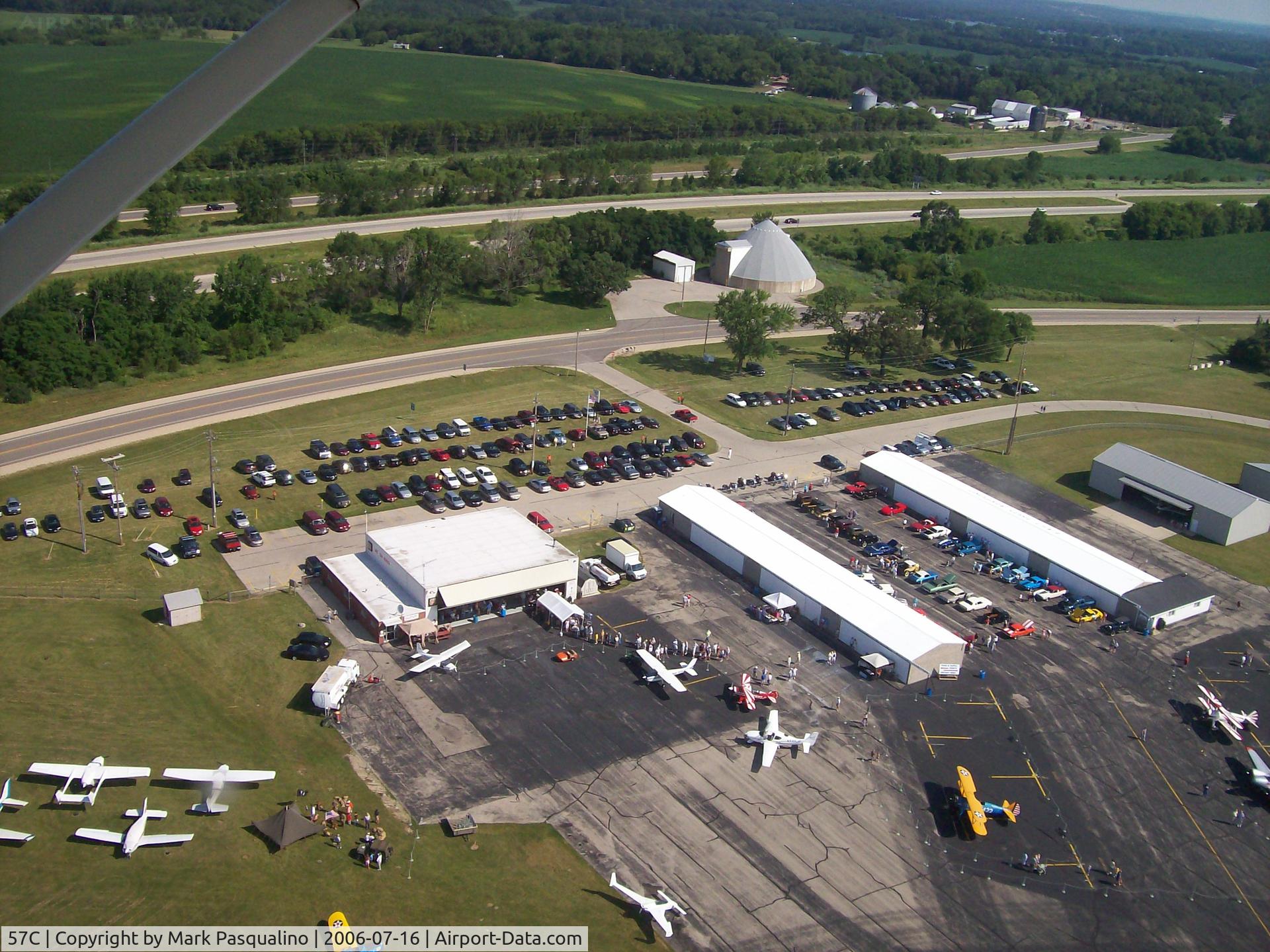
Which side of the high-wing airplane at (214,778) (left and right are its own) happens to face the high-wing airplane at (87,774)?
left

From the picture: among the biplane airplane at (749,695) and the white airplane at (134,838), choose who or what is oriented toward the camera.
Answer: the white airplane

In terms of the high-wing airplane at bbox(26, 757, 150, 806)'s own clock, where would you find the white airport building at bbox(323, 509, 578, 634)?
The white airport building is roughly at 2 o'clock from the high-wing airplane.

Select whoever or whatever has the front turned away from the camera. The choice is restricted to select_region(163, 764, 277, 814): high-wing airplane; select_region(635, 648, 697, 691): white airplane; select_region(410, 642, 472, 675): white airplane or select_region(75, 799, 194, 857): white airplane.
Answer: the high-wing airplane

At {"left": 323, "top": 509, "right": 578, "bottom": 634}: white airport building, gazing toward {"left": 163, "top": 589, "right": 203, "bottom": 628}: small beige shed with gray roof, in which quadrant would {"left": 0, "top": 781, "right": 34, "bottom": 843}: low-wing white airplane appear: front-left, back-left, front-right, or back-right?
front-left

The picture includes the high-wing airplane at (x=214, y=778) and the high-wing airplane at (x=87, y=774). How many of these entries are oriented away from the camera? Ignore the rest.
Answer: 2

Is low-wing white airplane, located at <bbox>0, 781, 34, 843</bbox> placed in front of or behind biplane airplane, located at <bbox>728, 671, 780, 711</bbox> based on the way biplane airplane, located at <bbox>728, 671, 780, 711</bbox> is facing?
in front

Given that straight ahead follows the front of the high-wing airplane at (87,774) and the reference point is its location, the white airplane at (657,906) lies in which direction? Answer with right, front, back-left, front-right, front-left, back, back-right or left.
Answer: back-right

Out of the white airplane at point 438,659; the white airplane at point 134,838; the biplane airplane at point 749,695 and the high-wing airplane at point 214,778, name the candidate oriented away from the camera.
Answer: the high-wing airplane at point 214,778

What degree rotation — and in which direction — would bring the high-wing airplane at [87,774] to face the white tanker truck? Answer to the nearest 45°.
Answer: approximately 90° to its right

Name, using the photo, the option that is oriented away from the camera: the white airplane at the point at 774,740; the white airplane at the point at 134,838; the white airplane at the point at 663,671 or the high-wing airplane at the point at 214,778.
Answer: the high-wing airplane

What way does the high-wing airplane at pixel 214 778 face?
away from the camera

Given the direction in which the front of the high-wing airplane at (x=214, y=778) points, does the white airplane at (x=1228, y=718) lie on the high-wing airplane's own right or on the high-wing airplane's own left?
on the high-wing airplane's own right

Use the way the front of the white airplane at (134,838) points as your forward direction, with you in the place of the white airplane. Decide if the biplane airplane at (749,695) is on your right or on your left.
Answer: on your left

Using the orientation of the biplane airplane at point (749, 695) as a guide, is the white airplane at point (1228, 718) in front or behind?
behind

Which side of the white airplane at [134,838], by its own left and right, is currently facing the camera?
front
